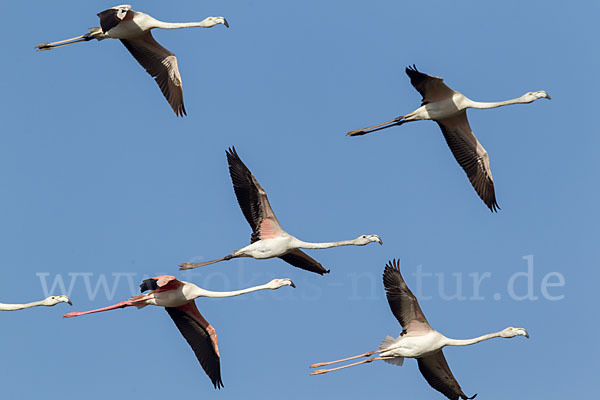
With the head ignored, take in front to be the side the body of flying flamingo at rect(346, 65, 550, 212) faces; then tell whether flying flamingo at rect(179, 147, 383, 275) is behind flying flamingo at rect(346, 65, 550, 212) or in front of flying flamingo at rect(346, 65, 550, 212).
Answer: behind

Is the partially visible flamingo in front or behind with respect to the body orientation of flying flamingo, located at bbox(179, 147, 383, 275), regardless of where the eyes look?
behind

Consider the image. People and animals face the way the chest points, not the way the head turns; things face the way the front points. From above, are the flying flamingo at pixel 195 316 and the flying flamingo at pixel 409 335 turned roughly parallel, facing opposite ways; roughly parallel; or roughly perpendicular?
roughly parallel

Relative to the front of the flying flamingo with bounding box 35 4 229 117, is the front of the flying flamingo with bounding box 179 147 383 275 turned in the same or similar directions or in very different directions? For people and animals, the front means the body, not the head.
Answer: same or similar directions

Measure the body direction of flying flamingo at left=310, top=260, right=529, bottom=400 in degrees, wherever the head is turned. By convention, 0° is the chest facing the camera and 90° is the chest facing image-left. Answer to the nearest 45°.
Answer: approximately 270°

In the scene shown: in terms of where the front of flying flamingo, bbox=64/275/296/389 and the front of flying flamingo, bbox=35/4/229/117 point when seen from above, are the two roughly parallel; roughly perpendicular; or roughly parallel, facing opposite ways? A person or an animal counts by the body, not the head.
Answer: roughly parallel

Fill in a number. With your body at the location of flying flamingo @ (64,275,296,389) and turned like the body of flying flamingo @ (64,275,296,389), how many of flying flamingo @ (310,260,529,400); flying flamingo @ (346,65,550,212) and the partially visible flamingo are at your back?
1

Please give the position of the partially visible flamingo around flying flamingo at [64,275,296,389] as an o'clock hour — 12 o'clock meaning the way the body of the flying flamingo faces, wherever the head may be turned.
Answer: The partially visible flamingo is roughly at 6 o'clock from the flying flamingo.

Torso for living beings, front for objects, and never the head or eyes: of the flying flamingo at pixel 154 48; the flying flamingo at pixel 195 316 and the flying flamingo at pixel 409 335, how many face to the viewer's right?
3

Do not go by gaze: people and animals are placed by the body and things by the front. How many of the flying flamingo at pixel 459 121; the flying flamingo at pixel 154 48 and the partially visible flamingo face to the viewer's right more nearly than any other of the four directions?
3

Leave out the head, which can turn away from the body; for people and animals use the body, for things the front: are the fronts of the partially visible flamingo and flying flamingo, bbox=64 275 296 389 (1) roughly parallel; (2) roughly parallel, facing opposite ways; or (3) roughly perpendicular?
roughly parallel

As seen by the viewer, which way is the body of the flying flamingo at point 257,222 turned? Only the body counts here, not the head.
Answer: to the viewer's right

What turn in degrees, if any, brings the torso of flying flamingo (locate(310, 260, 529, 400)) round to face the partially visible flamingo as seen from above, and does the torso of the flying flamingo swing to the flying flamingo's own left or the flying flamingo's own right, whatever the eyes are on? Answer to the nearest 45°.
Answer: approximately 180°

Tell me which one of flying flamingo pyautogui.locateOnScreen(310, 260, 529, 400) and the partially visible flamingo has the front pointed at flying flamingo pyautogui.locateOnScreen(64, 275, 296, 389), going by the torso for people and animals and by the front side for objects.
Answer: the partially visible flamingo
